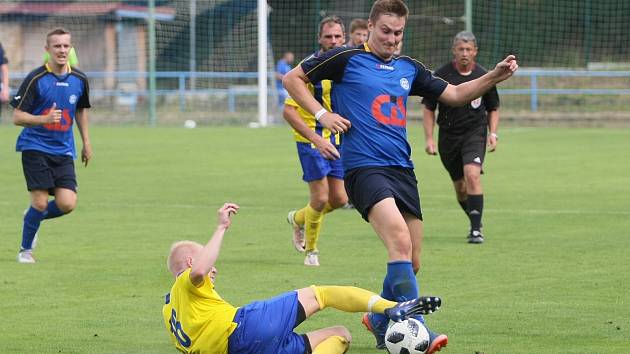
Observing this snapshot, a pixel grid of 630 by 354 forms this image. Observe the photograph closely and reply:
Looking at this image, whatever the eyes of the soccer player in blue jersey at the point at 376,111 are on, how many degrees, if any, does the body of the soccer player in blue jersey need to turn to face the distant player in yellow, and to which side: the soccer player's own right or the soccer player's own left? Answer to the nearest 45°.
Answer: approximately 135° to the soccer player's own left

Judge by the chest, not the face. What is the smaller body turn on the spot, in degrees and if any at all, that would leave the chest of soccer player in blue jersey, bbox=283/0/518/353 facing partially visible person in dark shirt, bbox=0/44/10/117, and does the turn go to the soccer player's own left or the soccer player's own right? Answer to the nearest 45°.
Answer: approximately 180°

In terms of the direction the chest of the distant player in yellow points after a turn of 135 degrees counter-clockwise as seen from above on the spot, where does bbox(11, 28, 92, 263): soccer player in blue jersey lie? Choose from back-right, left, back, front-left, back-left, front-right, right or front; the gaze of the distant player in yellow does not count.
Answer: left

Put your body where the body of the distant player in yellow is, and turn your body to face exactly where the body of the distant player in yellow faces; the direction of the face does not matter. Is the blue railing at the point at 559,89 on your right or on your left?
on your left

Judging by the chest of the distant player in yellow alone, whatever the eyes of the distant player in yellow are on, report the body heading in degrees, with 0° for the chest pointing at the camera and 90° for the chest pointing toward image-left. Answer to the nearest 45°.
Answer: approximately 315°

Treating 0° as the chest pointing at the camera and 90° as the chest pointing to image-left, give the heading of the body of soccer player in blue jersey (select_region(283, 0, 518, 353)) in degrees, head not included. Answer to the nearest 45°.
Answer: approximately 315°

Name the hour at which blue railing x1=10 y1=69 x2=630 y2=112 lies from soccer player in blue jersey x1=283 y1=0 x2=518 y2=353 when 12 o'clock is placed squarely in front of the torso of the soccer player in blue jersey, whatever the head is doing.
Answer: The blue railing is roughly at 7 o'clock from the soccer player in blue jersey.

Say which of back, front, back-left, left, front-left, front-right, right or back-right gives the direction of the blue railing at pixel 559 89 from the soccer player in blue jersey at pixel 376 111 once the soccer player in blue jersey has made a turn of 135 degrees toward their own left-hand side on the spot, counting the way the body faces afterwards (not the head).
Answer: front

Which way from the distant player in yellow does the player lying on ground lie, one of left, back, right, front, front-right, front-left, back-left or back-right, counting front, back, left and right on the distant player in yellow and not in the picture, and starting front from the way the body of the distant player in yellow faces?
front-right
